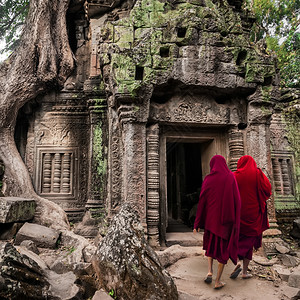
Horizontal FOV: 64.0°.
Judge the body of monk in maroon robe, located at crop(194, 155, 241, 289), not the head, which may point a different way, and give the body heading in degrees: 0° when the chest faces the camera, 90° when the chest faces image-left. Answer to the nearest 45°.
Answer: approximately 180°

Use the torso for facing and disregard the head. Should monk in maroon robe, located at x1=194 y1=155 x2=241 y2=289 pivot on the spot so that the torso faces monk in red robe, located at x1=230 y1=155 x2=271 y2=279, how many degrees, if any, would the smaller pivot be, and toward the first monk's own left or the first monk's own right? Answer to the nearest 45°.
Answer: approximately 45° to the first monk's own right

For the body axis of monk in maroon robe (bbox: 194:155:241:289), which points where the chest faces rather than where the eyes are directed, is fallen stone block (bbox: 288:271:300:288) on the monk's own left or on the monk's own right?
on the monk's own right

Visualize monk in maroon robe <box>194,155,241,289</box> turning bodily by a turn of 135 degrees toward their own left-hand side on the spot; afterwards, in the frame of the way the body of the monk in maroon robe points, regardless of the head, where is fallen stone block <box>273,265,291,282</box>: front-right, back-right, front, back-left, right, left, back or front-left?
back

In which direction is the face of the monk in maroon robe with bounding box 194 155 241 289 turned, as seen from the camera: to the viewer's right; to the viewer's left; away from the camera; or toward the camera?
away from the camera

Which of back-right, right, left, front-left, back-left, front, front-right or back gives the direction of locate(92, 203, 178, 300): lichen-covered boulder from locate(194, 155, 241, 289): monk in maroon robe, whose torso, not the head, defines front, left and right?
back-left

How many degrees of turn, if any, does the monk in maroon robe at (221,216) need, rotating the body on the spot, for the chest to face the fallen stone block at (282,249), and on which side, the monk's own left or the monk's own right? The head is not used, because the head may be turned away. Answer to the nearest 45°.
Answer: approximately 45° to the monk's own right

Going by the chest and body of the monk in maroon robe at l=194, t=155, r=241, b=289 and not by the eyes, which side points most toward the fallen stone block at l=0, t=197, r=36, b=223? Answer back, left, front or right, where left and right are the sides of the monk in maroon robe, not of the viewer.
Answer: left

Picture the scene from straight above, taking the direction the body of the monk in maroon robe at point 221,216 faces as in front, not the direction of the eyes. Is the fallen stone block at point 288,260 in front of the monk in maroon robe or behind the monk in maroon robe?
in front

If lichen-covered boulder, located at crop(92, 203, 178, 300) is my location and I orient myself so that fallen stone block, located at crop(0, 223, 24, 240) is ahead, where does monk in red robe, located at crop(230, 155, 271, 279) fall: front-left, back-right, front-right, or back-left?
back-right
